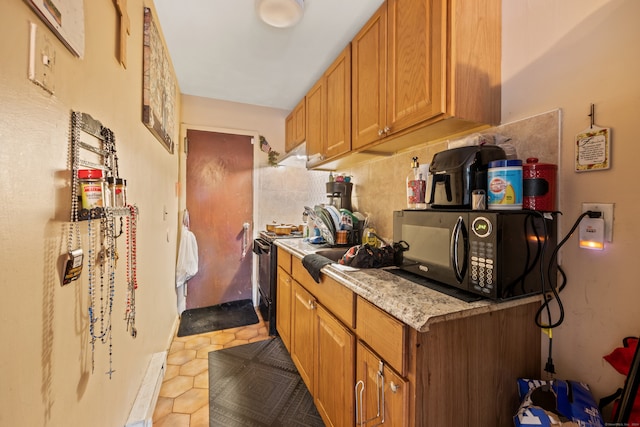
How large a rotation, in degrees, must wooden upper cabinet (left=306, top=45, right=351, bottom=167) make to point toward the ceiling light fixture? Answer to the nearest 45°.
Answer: approximately 45° to its left

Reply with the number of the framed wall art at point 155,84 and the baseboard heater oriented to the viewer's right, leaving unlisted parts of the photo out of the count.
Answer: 2

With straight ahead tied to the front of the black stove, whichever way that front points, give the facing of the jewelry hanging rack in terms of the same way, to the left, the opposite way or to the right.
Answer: the opposite way

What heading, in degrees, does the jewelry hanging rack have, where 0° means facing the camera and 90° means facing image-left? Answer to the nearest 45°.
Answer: approximately 315°

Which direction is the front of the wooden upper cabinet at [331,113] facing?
to the viewer's left

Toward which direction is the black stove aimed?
to the viewer's left

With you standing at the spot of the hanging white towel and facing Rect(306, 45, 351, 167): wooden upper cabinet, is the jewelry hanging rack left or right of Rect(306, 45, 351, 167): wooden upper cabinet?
right

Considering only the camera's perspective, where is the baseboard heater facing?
facing to the right of the viewer

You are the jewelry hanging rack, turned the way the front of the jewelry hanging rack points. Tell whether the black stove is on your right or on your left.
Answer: on your left
